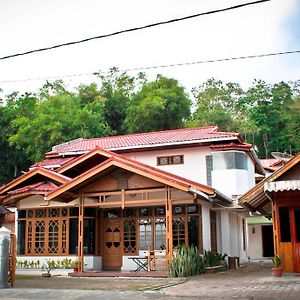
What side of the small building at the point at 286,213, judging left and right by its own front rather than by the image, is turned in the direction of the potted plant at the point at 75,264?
right

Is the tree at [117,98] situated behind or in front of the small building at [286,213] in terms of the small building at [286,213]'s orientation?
behind

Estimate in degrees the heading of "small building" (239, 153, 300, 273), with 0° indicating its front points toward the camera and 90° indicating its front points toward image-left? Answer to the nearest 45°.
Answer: approximately 0°

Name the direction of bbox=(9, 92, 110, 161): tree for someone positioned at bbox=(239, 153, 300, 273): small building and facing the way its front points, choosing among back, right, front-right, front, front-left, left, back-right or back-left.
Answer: back-right

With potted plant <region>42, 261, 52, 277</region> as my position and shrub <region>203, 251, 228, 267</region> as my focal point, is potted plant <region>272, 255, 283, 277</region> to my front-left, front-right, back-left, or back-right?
front-right

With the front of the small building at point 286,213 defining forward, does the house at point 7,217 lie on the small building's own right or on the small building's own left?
on the small building's own right

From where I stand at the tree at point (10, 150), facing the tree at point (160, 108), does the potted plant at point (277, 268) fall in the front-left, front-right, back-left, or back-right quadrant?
front-right

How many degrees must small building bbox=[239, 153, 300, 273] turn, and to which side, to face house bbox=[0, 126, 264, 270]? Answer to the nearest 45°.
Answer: approximately 135° to its right

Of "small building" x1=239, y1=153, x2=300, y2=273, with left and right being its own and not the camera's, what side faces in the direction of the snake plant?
right

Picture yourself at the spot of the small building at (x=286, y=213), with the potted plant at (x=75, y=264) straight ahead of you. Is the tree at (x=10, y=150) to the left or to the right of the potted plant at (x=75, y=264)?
right

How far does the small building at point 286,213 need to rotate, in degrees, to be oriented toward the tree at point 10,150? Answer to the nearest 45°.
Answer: approximately 135° to its right
